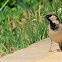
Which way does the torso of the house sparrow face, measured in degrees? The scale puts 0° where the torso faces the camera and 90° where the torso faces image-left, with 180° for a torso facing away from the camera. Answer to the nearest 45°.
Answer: approximately 45°
